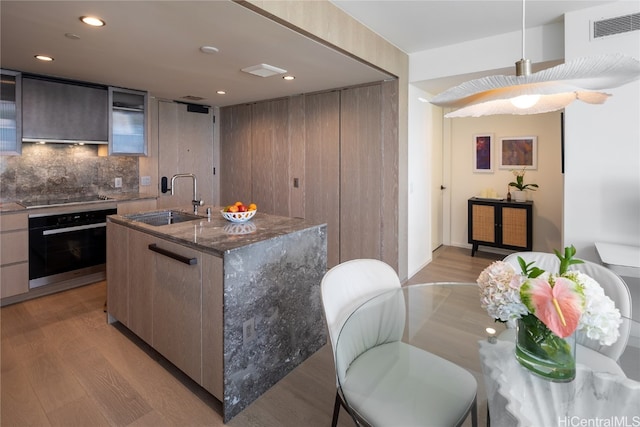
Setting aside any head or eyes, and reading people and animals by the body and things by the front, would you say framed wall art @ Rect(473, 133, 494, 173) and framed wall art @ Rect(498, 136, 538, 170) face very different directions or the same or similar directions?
same or similar directions

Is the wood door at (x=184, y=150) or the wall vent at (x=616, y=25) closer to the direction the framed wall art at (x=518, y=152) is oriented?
the wall vent

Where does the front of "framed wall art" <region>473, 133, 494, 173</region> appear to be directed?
toward the camera

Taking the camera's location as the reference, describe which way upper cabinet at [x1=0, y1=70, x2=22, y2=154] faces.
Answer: facing the viewer

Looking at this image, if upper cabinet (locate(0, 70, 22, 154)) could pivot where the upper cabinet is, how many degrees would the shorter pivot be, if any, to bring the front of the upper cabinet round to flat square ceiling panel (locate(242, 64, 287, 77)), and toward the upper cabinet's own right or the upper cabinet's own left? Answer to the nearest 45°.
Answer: approximately 45° to the upper cabinet's own left

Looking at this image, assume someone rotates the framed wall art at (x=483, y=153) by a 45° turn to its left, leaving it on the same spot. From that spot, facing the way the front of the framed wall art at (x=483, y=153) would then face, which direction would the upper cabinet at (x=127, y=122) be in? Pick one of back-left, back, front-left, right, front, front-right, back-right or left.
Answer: right

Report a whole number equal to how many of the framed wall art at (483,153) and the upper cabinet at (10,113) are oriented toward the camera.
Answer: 2

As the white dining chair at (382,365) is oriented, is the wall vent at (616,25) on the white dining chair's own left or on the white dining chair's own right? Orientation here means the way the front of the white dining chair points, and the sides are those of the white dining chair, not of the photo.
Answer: on the white dining chair's own left

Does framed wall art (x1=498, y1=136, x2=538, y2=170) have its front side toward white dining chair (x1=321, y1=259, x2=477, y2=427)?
yes
